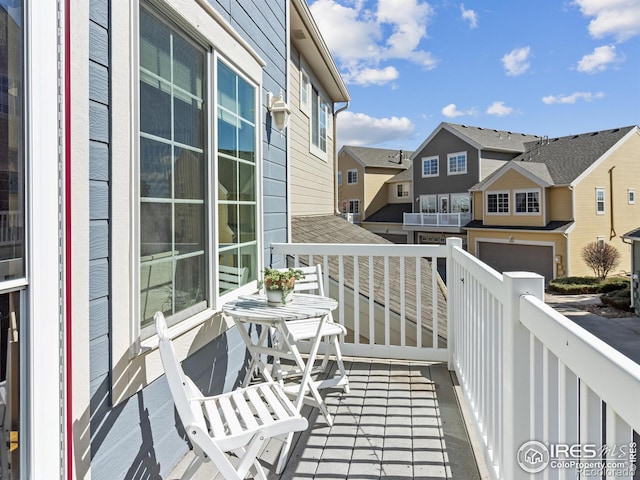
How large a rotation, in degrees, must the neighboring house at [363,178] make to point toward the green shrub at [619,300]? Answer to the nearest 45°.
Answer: approximately 90° to its left

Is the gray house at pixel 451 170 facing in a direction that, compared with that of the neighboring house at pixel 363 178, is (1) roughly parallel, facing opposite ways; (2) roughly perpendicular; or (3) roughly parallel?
roughly parallel

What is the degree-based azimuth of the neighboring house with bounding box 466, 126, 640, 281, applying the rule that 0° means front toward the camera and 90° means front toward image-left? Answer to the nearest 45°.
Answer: approximately 45°

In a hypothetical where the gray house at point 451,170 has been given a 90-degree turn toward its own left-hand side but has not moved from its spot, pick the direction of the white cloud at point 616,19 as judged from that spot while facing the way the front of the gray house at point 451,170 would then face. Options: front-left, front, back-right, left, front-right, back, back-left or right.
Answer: left

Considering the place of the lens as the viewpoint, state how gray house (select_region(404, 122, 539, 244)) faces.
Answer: facing the viewer and to the left of the viewer

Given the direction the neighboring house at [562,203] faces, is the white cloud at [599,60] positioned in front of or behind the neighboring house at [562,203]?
behind

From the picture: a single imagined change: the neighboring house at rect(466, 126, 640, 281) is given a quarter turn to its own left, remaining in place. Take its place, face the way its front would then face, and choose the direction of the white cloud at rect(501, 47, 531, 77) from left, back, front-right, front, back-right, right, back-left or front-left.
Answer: back-left

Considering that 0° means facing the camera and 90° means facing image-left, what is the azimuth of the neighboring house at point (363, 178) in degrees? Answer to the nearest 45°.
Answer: approximately 45°

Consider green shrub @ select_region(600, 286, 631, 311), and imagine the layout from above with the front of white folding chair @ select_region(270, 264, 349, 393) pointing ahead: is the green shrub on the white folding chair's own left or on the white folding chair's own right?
on the white folding chair's own left

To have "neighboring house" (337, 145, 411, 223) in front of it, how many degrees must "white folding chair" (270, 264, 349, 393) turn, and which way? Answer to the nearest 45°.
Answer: approximately 135° to its left
